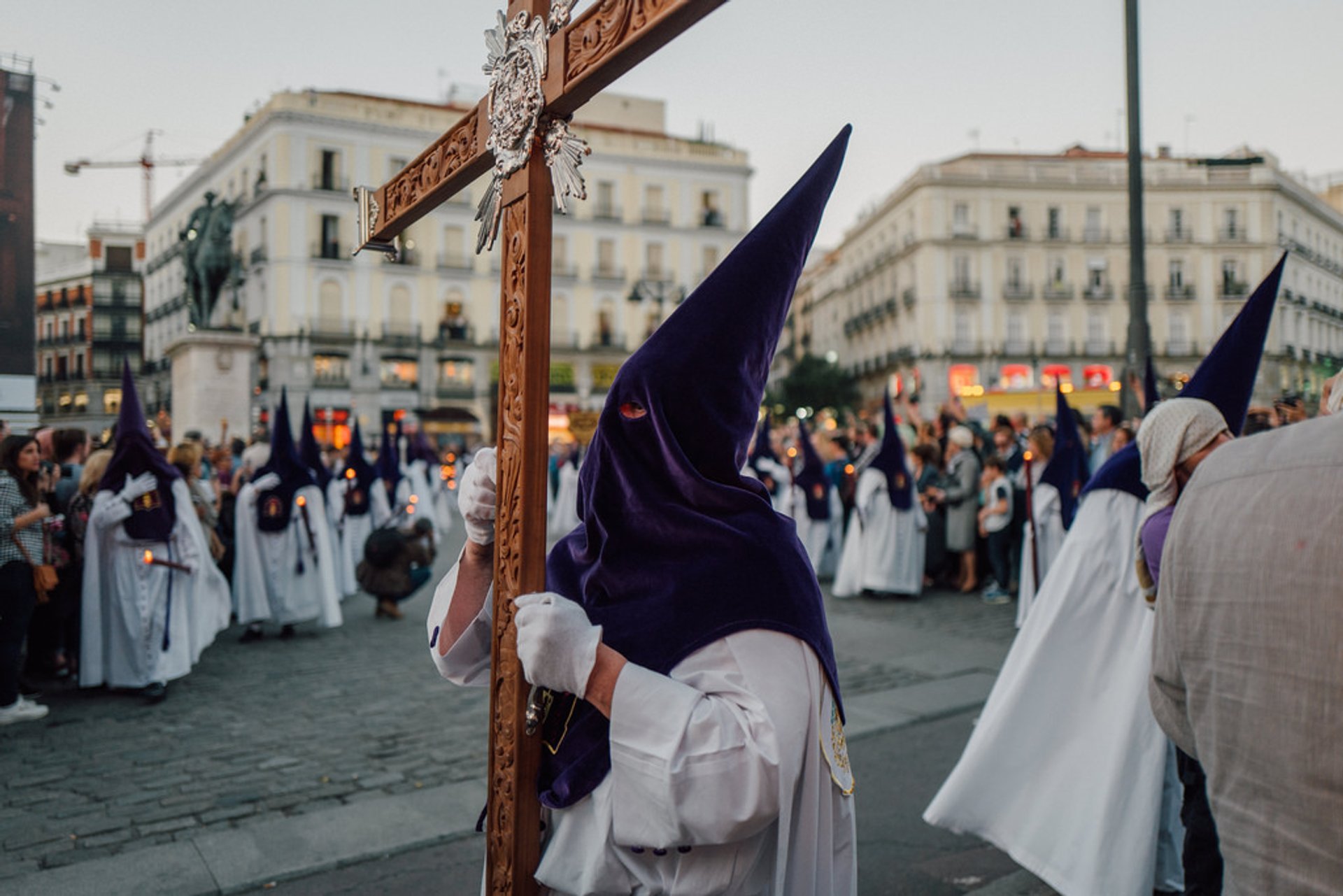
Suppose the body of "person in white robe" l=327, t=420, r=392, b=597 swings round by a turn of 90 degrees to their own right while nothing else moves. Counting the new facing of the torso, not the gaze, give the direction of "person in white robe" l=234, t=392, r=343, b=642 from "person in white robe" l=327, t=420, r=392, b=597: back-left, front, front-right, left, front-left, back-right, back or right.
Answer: left

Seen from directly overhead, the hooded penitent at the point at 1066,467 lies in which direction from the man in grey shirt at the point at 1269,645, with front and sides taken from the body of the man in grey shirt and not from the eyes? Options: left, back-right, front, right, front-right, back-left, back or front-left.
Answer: front

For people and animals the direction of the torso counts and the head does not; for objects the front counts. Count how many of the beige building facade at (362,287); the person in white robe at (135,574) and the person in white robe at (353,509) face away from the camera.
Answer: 0

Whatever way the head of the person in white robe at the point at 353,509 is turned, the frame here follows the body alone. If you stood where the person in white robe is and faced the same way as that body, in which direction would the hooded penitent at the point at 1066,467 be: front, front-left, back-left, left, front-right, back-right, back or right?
front-left

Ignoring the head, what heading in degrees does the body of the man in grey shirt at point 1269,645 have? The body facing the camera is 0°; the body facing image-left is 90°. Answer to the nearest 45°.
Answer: approximately 180°

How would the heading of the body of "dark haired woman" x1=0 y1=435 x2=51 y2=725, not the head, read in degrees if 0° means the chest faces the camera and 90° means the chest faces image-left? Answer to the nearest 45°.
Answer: approximately 270°

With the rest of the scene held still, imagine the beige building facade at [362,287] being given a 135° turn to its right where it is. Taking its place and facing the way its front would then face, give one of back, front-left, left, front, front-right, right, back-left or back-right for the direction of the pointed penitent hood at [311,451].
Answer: back-left

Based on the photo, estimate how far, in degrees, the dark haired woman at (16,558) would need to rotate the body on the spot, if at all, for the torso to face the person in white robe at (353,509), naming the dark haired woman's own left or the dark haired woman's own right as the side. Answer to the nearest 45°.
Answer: approximately 45° to the dark haired woman's own left

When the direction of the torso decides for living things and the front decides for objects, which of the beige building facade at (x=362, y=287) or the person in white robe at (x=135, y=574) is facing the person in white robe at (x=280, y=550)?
the beige building facade

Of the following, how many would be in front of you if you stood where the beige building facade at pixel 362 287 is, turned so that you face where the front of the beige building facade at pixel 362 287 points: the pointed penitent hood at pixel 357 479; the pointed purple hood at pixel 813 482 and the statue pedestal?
3

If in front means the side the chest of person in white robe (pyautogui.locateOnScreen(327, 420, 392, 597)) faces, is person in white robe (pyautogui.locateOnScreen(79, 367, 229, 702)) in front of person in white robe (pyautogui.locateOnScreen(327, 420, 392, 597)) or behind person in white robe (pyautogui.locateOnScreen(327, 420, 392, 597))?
in front

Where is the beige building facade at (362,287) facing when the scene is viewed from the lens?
facing the viewer

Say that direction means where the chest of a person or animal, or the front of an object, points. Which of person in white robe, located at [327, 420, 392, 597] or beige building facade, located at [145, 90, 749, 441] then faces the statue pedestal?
the beige building facade

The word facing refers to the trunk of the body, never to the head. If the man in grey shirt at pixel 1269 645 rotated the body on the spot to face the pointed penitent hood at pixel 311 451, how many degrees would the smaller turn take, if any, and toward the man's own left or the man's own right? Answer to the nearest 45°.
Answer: approximately 45° to the man's own left
